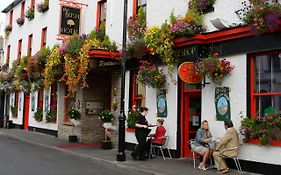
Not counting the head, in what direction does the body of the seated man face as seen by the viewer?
to the viewer's left

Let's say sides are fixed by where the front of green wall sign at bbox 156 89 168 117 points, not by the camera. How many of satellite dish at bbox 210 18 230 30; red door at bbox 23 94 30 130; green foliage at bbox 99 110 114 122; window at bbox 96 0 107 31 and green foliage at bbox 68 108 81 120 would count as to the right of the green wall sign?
4

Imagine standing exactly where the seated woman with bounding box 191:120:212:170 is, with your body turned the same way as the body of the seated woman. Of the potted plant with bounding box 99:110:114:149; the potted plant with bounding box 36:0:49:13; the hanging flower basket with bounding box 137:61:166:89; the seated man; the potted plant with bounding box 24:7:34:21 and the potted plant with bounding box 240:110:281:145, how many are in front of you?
2

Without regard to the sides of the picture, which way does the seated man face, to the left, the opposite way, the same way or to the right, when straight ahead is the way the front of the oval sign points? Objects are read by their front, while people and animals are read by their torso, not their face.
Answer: to the right

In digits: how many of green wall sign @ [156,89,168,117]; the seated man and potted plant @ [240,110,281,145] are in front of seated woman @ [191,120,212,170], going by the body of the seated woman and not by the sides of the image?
2

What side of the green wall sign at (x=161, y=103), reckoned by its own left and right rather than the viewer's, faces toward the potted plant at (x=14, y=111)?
right

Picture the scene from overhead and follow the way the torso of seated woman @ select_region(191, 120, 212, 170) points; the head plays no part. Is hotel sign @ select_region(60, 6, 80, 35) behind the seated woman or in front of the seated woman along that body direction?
behind

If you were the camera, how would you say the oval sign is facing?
facing the viewer

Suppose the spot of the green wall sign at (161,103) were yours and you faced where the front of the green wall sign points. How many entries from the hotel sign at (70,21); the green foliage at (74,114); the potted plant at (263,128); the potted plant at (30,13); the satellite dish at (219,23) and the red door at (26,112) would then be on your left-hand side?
2

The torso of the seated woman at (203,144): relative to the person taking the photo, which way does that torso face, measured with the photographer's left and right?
facing the viewer and to the right of the viewer

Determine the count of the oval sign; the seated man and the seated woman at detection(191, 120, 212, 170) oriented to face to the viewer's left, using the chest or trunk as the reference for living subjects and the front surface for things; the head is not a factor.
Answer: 1

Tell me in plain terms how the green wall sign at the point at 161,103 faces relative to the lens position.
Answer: facing the viewer and to the left of the viewer

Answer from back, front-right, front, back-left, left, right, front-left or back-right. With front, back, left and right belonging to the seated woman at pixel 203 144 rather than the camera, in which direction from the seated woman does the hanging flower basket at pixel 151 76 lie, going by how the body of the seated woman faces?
back

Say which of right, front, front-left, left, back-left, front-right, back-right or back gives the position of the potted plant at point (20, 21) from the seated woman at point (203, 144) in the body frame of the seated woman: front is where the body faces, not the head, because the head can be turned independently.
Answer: back

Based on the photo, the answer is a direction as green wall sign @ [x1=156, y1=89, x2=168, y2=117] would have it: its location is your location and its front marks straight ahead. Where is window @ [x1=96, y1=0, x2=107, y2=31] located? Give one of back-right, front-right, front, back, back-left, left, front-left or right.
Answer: right

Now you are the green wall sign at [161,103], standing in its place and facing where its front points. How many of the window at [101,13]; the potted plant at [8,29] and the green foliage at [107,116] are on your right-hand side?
3

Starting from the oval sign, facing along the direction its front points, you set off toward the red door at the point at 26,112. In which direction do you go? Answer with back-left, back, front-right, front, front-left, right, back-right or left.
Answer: back-right
